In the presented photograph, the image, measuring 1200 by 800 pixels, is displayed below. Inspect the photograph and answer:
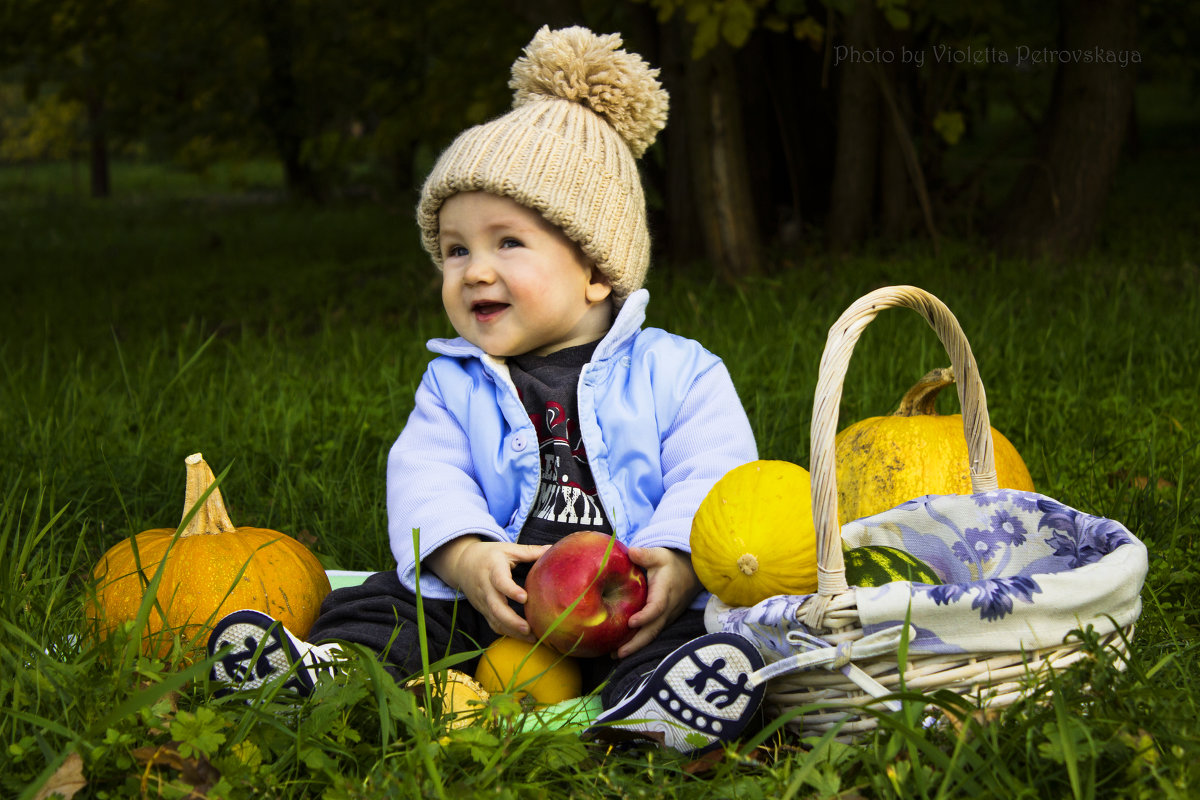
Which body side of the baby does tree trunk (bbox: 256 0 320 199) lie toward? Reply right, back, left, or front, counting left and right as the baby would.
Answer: back

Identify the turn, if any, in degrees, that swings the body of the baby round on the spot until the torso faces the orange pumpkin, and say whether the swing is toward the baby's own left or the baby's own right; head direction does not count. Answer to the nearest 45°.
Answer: approximately 90° to the baby's own right

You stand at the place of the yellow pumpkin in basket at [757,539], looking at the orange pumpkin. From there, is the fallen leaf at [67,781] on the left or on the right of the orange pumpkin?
left

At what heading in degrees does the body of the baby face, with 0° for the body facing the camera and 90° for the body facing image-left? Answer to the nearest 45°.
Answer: approximately 0°

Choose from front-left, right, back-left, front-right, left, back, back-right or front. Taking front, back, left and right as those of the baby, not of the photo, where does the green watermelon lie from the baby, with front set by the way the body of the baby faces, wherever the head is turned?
front-left

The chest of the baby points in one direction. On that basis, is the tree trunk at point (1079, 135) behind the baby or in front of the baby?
behind

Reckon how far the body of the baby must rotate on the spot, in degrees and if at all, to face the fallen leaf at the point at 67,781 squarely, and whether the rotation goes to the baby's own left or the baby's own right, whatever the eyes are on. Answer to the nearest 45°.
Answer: approximately 45° to the baby's own right

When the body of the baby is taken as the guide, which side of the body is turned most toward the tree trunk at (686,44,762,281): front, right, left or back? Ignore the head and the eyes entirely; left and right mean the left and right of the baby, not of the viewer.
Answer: back

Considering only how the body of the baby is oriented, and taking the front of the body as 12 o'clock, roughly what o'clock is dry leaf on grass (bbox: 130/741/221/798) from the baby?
The dry leaf on grass is roughly at 1 o'clock from the baby.

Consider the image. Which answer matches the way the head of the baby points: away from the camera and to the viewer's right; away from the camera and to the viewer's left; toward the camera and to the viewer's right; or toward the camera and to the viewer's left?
toward the camera and to the viewer's left

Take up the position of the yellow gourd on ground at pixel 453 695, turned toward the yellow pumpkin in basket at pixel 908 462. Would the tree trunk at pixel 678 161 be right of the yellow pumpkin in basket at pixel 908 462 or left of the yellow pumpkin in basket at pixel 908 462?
left

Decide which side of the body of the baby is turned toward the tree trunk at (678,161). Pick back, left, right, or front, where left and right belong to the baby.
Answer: back
